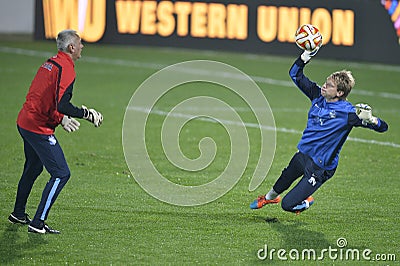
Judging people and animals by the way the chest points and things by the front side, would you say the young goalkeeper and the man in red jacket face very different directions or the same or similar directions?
very different directions

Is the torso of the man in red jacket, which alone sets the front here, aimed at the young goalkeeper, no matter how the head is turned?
yes

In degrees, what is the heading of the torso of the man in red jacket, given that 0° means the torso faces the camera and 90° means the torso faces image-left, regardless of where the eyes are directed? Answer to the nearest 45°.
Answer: approximately 270°

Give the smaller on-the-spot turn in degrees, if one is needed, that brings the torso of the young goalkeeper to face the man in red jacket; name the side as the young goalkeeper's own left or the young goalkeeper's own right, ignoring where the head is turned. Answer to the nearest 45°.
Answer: approximately 45° to the young goalkeeper's own right

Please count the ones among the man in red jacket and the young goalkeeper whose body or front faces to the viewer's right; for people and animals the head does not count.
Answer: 1

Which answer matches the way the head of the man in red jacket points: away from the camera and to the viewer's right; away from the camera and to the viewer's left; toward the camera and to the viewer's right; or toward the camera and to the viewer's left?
away from the camera and to the viewer's right
